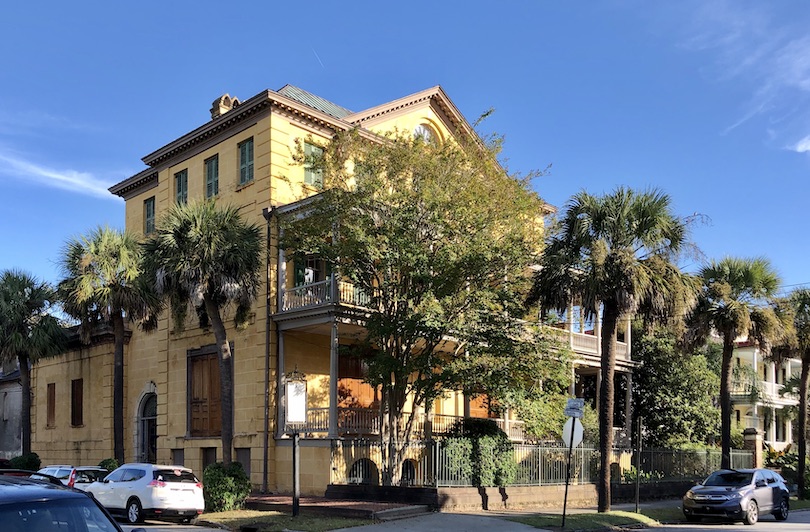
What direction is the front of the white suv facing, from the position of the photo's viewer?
facing away from the viewer and to the left of the viewer

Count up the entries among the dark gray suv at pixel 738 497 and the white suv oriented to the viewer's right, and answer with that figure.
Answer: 0

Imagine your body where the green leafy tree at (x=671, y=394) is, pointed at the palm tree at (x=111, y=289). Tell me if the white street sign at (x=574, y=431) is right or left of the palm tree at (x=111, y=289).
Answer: left

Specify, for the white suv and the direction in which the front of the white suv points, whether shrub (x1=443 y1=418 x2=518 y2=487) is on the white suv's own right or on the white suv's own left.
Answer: on the white suv's own right

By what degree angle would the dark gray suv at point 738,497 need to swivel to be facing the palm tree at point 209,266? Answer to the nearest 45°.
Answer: approximately 45° to its right

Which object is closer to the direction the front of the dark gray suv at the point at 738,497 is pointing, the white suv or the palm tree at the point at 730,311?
the white suv

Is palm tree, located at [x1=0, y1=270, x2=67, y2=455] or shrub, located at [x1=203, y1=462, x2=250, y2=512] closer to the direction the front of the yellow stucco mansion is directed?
the shrub
